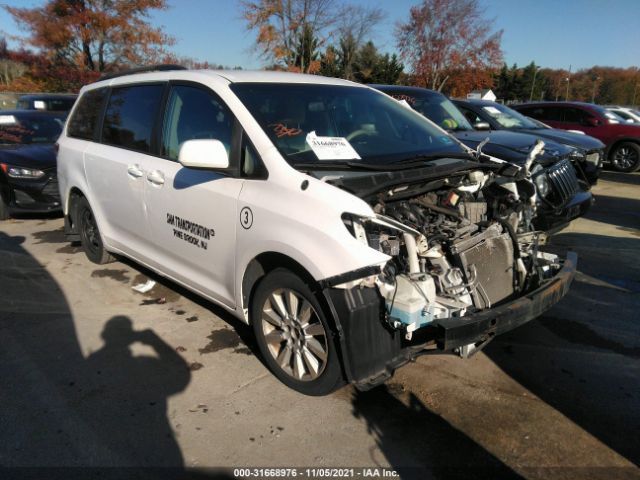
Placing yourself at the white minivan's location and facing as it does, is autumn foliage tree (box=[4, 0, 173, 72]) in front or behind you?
behind

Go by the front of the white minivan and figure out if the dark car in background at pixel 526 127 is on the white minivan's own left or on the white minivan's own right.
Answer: on the white minivan's own left

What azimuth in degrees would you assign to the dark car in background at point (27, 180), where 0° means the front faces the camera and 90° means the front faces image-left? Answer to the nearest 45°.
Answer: approximately 315°

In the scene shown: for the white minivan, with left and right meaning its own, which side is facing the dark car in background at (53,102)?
back

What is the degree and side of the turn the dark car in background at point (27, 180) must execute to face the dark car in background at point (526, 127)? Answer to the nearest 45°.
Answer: approximately 45° to its left

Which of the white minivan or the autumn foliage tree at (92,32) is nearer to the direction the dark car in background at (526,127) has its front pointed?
the white minivan

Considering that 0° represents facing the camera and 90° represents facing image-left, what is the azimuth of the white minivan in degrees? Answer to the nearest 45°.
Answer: approximately 315°

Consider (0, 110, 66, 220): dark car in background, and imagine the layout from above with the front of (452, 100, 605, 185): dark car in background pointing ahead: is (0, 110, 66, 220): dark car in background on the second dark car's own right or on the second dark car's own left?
on the second dark car's own right
